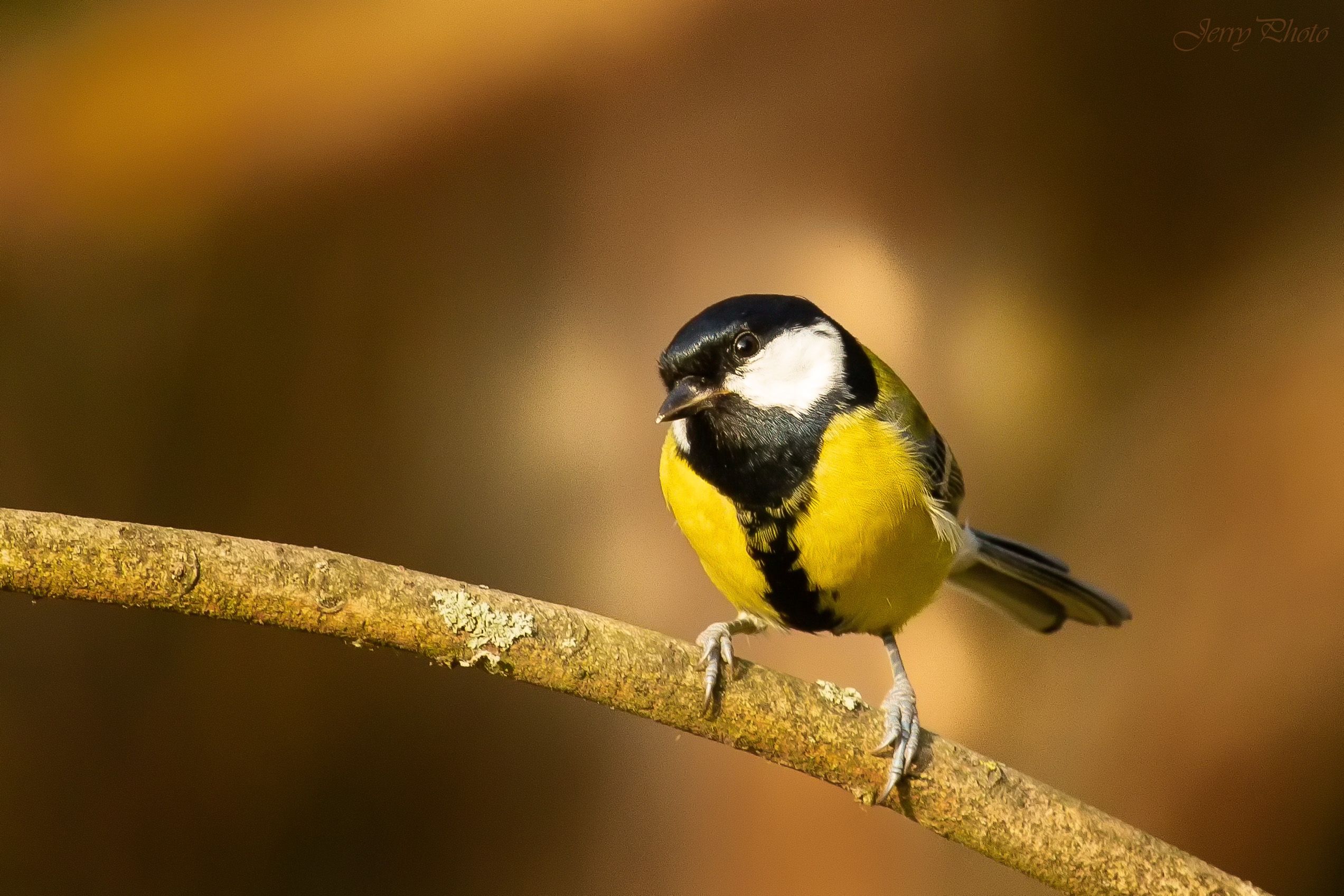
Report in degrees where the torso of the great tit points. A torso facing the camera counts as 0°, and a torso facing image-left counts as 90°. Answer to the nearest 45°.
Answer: approximately 45°
